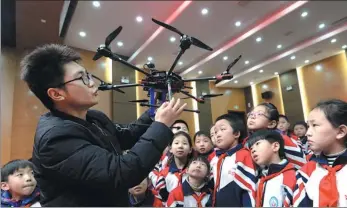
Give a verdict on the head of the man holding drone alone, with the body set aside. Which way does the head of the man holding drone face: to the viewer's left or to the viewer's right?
to the viewer's right

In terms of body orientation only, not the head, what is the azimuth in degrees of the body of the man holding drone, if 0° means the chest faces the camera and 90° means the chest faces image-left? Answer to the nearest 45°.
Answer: approximately 270°
